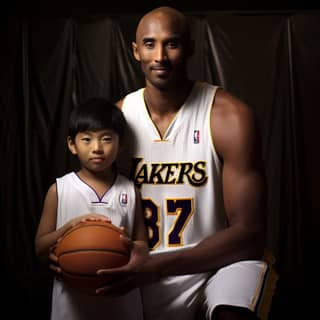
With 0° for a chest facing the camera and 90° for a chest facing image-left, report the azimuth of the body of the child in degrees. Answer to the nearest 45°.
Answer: approximately 0°
